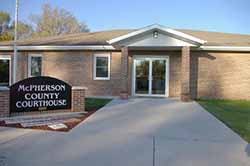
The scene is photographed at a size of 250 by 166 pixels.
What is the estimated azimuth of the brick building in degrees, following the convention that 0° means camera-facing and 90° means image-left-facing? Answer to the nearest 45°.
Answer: approximately 0°

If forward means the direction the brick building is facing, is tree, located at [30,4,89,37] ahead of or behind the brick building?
behind

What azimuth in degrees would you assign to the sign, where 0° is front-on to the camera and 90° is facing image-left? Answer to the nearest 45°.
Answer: approximately 0°

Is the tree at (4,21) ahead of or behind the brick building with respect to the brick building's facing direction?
behind

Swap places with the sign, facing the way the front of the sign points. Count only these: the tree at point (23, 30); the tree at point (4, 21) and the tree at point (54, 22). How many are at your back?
3

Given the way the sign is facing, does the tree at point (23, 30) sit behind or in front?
behind

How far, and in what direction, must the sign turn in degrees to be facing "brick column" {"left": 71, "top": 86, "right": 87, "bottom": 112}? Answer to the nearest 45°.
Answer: approximately 90° to its left

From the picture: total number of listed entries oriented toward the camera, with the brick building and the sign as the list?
2

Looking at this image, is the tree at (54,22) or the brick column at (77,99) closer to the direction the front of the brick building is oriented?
the brick column
